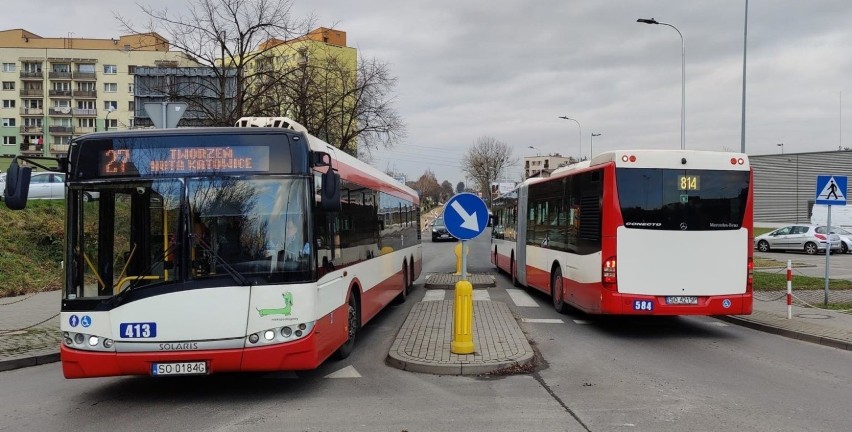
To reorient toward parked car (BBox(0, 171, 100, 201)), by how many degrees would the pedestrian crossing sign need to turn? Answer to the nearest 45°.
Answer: approximately 90° to its right

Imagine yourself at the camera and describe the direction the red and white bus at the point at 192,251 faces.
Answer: facing the viewer and to the left of the viewer

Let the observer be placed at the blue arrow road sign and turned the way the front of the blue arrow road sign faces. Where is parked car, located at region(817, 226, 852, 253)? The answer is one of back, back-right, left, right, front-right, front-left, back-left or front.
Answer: back-left

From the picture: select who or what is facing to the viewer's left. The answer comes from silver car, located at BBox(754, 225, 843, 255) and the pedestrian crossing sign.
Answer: the silver car

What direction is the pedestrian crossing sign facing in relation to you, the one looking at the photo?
facing the viewer

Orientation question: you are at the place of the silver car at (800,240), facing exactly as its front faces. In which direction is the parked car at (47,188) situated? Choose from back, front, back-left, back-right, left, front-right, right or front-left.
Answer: front-left

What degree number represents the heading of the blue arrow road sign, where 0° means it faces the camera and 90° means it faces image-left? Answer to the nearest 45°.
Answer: approximately 0°

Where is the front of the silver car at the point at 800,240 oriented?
to the viewer's left

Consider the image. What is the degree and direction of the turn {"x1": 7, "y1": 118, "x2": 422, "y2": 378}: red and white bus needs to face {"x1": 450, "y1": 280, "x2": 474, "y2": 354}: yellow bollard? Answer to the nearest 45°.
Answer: approximately 45° to its left

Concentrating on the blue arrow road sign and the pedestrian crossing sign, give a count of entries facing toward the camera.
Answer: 2

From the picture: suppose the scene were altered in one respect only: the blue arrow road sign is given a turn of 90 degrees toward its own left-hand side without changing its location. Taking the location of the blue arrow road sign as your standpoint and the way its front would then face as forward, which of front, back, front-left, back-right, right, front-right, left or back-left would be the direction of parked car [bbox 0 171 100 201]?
back-left

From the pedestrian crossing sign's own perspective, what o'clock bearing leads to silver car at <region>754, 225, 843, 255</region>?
The silver car is roughly at 6 o'clock from the pedestrian crossing sign.

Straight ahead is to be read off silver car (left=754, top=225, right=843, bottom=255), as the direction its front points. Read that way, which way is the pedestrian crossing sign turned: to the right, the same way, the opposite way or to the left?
to the left
